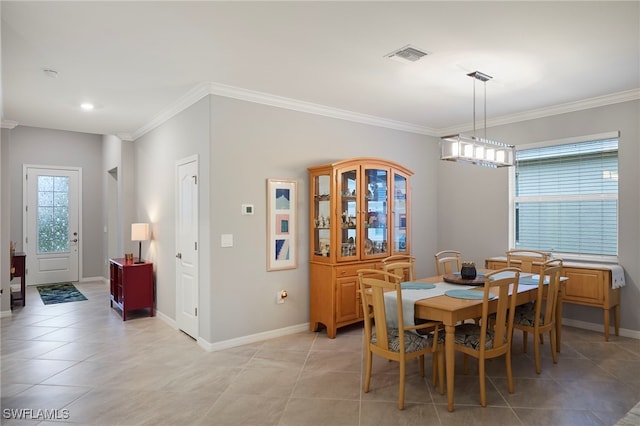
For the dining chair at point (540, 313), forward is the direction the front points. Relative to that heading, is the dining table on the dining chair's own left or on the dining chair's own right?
on the dining chair's own left

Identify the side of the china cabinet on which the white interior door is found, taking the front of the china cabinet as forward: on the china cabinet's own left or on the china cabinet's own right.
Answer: on the china cabinet's own right

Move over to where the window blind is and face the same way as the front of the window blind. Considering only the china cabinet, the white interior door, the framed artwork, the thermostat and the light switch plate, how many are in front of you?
5

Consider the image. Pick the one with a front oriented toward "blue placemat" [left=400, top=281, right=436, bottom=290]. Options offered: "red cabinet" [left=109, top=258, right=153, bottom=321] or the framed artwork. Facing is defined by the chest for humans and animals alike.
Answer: the framed artwork

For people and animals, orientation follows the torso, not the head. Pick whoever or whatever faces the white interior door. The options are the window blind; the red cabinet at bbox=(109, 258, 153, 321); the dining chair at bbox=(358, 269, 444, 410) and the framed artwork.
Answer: the window blind

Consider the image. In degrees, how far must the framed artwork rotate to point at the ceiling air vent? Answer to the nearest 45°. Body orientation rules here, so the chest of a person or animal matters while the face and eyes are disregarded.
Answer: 0° — it already faces it

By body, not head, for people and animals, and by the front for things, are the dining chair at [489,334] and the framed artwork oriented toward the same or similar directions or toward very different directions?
very different directions

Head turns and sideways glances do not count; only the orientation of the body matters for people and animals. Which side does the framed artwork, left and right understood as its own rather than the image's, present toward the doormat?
back

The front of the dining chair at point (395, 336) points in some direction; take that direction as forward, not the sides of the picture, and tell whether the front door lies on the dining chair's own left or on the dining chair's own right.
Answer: on the dining chair's own left

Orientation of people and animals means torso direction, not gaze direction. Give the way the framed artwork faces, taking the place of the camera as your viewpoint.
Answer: facing the viewer and to the right of the viewer

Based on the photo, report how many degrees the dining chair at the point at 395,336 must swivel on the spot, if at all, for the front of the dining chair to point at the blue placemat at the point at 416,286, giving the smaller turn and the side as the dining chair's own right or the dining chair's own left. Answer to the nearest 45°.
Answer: approximately 45° to the dining chair's own left

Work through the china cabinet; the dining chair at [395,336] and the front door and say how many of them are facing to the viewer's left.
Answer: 0

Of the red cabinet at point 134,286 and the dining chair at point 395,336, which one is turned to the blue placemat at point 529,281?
the dining chair

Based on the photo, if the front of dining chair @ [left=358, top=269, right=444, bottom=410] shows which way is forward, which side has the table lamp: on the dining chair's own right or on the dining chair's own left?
on the dining chair's own left

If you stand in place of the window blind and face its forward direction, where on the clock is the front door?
The front door is roughly at 1 o'clock from the window blind.

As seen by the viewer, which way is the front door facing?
toward the camera

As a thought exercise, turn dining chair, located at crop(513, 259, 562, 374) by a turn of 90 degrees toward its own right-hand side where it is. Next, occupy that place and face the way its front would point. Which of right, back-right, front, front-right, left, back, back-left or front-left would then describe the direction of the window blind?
front-left

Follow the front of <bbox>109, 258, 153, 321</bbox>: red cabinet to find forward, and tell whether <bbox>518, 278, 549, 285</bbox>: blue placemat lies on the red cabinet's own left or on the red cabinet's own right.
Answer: on the red cabinet's own left

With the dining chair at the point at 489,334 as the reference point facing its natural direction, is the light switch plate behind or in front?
in front

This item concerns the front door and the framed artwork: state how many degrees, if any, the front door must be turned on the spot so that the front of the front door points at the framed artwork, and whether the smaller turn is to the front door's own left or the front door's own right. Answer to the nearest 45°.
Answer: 0° — it already faces it

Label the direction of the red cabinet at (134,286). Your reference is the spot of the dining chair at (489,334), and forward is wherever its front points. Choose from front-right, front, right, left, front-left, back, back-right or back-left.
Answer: front-left
